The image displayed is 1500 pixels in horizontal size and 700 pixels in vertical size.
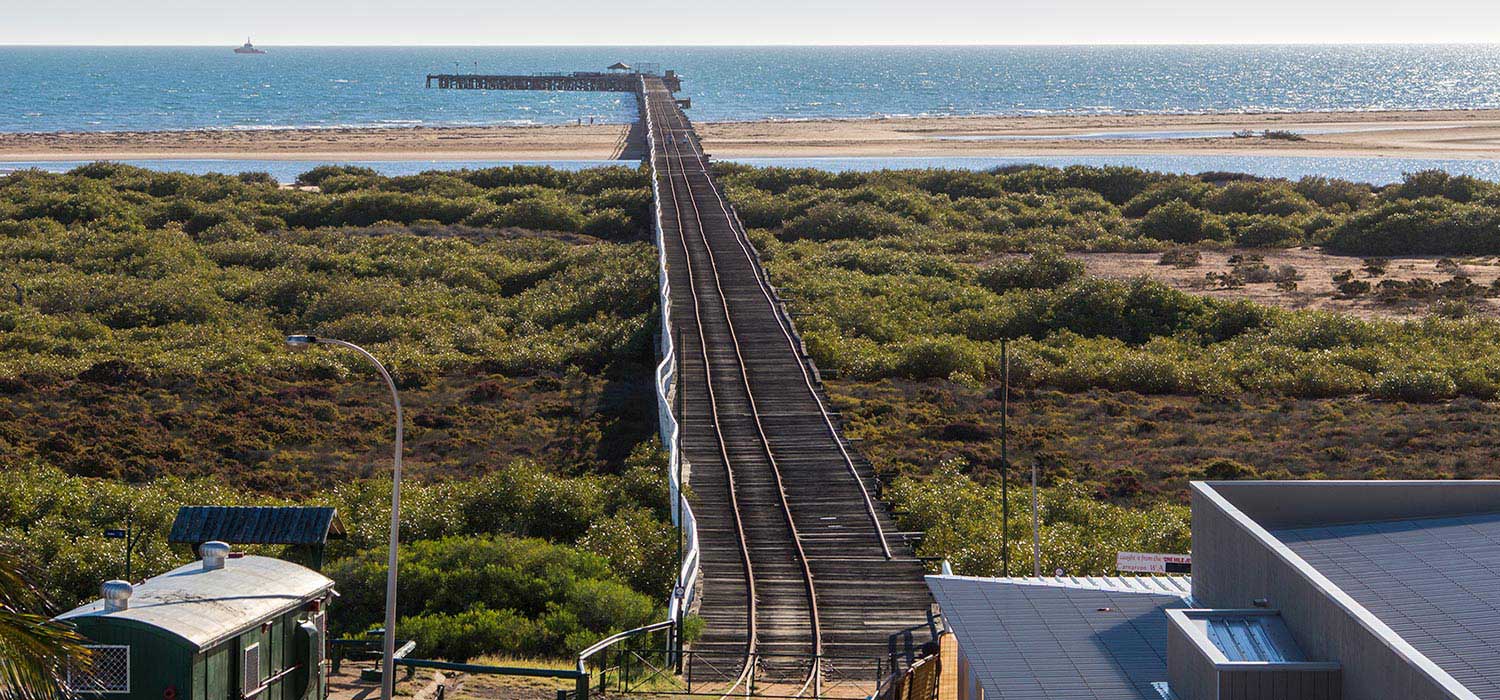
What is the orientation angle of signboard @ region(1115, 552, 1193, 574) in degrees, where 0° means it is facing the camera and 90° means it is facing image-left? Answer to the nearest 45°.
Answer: approximately 0°

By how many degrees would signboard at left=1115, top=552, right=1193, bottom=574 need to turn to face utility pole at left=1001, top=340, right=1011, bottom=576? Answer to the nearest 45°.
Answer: approximately 135° to its right

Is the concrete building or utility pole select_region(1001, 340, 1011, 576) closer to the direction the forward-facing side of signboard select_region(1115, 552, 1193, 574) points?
the concrete building

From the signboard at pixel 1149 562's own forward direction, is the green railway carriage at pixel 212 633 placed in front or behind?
in front

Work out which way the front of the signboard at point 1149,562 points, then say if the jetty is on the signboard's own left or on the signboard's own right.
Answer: on the signboard's own right

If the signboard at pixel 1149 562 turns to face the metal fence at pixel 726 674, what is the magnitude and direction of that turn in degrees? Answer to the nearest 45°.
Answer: approximately 45° to its right

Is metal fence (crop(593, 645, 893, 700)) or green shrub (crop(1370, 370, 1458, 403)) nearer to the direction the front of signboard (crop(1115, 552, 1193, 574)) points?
the metal fence

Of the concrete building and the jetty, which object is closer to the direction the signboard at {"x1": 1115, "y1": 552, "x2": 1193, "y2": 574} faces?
the concrete building
